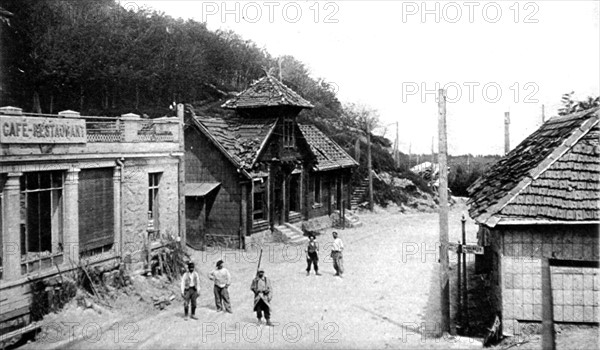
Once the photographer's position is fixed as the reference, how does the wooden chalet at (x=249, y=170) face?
facing the viewer and to the right of the viewer

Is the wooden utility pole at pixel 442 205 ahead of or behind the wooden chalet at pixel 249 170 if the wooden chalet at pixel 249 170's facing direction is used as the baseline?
ahead

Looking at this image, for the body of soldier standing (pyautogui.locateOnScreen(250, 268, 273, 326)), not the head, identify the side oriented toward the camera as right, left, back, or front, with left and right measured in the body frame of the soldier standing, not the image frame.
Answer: front

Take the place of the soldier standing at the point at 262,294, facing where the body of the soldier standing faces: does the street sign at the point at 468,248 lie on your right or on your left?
on your left

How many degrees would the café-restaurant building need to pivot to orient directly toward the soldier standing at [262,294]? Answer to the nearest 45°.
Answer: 0° — it already faces them

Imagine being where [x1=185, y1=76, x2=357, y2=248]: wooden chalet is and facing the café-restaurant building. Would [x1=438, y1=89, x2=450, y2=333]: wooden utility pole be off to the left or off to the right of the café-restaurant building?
left

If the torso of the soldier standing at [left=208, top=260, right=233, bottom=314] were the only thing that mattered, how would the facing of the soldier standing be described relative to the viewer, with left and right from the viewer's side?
facing the viewer

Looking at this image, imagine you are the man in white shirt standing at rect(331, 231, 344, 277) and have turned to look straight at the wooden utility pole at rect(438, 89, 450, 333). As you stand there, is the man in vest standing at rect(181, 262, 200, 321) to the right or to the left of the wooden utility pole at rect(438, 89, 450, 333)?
right

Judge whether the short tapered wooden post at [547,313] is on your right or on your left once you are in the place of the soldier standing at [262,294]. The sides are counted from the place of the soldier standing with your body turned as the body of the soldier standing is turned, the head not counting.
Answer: on your left

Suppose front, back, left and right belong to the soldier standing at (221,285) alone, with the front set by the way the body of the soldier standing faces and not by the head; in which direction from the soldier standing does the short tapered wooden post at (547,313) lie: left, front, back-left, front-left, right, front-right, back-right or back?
front-left

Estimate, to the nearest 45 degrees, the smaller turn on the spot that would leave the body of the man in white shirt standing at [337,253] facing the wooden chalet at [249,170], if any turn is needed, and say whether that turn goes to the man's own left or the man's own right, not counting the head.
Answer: approximately 90° to the man's own right

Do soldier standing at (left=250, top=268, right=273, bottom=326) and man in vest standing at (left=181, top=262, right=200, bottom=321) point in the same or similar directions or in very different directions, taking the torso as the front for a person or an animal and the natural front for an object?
same or similar directions

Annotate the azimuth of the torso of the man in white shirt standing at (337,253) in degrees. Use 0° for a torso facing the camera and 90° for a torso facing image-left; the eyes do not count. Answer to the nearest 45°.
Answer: approximately 45°

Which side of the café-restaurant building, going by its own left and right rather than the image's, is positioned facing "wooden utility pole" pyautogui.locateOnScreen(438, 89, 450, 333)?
front
